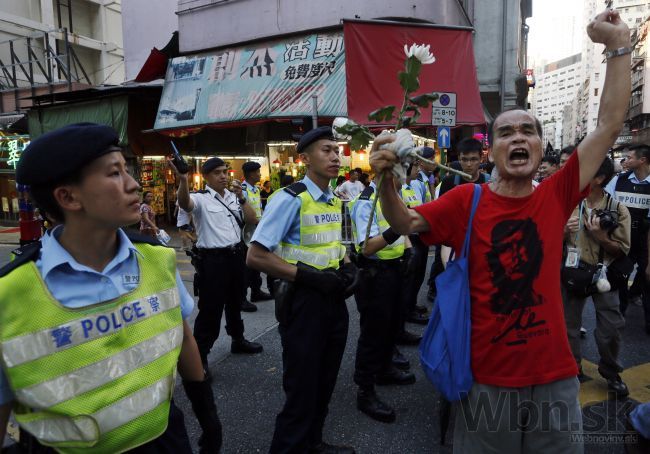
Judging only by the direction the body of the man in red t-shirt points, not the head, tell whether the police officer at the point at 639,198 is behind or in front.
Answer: behind

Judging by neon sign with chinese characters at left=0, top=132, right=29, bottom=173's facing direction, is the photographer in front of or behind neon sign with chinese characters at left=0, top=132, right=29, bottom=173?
in front

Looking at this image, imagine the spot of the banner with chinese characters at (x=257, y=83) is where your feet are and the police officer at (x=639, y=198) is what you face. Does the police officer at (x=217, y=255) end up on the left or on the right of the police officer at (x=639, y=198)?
right

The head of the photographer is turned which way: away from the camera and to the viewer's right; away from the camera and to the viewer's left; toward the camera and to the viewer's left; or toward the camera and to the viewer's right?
toward the camera and to the viewer's left

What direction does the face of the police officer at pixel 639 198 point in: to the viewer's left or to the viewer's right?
to the viewer's left

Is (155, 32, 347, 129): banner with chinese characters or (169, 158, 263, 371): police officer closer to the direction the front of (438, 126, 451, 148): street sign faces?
the police officer

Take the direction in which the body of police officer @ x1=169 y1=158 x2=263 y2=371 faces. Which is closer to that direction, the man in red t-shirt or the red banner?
the man in red t-shirt

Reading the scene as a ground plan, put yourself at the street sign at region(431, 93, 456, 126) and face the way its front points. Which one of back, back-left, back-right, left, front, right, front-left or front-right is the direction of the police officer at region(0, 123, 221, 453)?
front

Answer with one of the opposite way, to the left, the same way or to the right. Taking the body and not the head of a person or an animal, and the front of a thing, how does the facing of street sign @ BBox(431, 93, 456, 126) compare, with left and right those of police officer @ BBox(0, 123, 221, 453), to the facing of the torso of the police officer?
to the right

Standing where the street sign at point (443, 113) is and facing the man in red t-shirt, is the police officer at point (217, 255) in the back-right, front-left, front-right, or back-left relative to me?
front-right

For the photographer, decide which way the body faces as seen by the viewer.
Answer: toward the camera

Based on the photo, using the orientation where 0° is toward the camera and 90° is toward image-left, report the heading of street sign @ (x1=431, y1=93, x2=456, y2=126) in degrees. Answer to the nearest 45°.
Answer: approximately 0°

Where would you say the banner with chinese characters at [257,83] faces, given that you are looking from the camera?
facing the viewer

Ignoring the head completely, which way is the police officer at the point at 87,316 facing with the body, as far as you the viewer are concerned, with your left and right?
facing the viewer and to the right of the viewer

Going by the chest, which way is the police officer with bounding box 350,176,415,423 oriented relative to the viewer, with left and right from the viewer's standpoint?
facing to the right of the viewer
